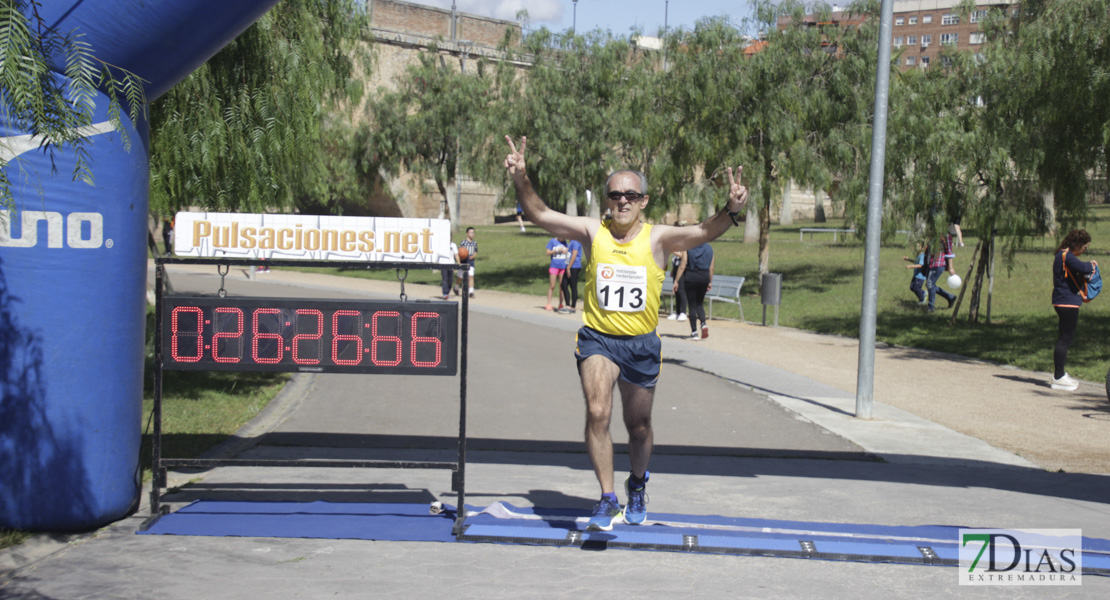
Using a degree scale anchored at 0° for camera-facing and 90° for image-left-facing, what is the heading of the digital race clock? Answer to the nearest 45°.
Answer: approximately 0°

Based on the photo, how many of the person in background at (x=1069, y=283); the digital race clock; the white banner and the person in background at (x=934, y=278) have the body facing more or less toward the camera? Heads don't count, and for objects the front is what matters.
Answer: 2

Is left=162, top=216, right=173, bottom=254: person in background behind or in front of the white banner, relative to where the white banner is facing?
behind

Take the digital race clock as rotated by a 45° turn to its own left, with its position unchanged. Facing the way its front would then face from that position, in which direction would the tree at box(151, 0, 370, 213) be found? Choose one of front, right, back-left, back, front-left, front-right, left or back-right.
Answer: back-left

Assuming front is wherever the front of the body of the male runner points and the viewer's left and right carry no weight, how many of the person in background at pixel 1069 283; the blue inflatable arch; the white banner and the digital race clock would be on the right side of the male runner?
3

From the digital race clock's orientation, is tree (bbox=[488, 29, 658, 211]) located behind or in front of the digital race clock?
behind

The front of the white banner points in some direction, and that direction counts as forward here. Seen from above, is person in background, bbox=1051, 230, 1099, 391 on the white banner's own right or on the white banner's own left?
on the white banner's own left

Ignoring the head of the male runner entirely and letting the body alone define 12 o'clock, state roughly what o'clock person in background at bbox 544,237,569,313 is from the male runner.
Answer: The person in background is roughly at 6 o'clock from the male runner.
